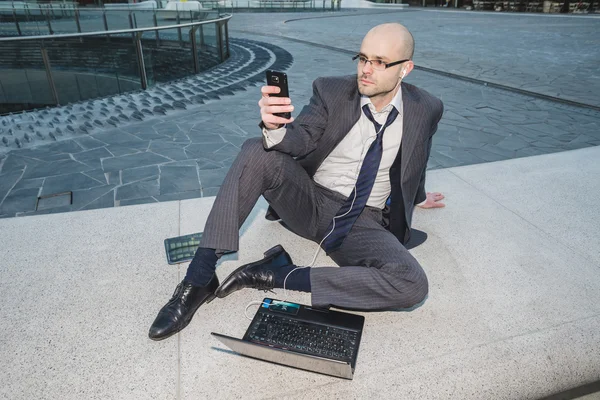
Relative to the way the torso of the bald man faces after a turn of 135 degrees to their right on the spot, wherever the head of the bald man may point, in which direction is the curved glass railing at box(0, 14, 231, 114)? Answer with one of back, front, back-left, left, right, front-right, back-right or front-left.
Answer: front-left

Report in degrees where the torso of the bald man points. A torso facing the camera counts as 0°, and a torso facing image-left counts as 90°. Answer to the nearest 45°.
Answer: approximately 45°

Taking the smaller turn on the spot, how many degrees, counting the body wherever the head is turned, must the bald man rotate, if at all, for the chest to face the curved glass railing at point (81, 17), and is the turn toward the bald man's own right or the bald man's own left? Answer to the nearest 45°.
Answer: approximately 90° to the bald man's own right
